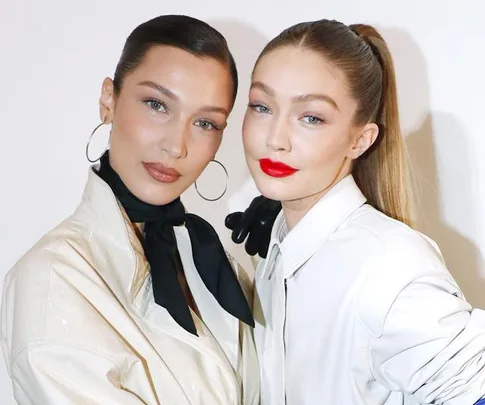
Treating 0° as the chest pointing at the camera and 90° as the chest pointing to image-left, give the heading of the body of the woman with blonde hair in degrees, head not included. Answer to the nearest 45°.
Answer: approximately 45°

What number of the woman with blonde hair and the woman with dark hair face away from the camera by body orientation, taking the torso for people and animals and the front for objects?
0

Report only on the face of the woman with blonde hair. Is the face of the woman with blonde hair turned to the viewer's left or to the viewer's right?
to the viewer's left

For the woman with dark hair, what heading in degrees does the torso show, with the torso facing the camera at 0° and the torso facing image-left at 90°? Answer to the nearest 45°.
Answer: approximately 315°
